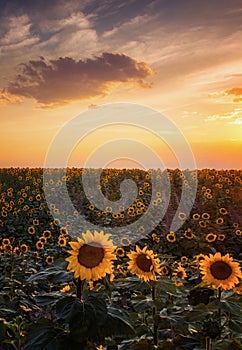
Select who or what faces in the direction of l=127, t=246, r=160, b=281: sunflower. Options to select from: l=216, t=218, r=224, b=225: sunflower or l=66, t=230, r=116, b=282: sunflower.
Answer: l=216, t=218, r=224, b=225: sunflower

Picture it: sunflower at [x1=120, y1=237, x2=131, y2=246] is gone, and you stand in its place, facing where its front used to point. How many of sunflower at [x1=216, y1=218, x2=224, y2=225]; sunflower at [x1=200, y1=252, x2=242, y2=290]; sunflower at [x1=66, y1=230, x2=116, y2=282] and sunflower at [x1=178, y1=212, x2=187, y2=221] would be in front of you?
2

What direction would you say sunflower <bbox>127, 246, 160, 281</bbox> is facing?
toward the camera

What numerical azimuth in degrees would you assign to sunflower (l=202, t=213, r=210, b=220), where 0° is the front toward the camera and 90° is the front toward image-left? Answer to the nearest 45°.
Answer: approximately 0°

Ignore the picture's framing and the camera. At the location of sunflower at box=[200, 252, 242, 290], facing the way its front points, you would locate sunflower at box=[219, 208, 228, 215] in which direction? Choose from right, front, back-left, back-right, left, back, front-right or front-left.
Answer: back

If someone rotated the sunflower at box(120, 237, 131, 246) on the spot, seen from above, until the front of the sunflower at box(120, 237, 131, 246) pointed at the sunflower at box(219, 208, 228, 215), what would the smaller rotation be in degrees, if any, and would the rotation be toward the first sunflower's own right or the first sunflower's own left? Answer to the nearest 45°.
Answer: approximately 135° to the first sunflower's own left

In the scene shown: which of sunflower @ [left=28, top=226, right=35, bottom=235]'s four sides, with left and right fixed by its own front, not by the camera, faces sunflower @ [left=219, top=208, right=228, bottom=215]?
left

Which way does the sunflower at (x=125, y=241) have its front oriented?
toward the camera

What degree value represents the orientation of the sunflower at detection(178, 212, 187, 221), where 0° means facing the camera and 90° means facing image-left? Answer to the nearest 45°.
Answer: approximately 0°

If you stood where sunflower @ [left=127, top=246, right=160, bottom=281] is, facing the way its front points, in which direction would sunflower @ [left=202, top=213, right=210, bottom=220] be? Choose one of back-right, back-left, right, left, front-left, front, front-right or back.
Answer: back

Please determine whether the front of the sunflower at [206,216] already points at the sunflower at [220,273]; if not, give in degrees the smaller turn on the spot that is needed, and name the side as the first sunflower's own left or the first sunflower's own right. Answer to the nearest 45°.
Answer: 0° — it already faces it

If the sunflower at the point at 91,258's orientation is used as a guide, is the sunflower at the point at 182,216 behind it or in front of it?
behind

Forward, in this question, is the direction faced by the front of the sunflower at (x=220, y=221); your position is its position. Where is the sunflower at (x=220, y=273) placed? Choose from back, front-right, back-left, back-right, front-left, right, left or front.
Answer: front

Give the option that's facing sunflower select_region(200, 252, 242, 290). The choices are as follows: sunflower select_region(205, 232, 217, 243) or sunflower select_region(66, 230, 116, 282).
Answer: sunflower select_region(205, 232, 217, 243)
